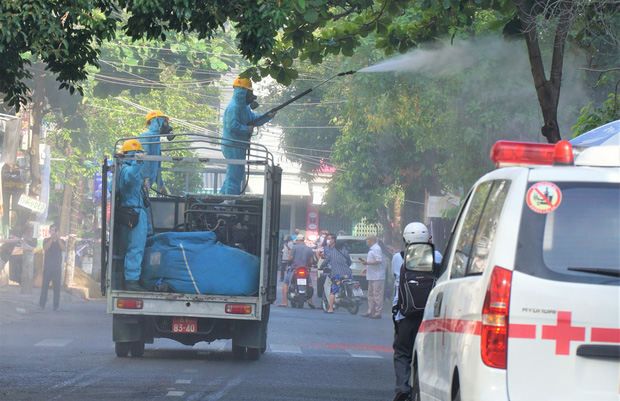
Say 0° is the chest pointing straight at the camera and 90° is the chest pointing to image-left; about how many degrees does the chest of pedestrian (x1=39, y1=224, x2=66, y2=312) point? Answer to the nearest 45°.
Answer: approximately 0°

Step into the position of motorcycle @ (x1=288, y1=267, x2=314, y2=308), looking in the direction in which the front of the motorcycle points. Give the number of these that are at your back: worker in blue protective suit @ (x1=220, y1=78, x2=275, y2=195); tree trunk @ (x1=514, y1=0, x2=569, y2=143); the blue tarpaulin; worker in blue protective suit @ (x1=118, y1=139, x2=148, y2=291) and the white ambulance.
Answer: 5

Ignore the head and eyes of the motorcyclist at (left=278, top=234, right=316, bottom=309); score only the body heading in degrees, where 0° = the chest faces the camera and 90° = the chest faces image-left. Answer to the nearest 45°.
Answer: approximately 180°

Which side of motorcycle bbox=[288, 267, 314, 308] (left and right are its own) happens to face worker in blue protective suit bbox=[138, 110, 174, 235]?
back

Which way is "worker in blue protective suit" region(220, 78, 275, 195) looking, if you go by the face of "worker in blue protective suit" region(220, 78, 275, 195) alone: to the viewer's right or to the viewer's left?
to the viewer's right

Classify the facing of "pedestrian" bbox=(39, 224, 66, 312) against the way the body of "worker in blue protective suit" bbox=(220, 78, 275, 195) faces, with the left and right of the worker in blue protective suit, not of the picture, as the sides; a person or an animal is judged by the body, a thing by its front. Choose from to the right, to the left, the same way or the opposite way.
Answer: to the right

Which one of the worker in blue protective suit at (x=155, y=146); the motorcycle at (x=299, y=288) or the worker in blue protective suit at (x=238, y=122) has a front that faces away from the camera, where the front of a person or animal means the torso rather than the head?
the motorcycle

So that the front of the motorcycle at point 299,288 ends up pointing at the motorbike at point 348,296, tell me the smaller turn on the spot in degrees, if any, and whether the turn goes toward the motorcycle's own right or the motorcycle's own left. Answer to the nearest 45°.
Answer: approximately 135° to the motorcycle's own right

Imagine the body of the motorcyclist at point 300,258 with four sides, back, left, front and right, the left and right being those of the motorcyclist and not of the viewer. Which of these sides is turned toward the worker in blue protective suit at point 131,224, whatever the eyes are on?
back

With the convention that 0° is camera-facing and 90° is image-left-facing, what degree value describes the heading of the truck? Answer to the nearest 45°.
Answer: approximately 180°

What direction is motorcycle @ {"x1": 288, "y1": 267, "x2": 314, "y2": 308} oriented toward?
away from the camera

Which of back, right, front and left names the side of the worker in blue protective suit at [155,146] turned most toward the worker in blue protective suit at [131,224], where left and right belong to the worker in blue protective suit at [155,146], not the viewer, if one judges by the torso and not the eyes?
right
